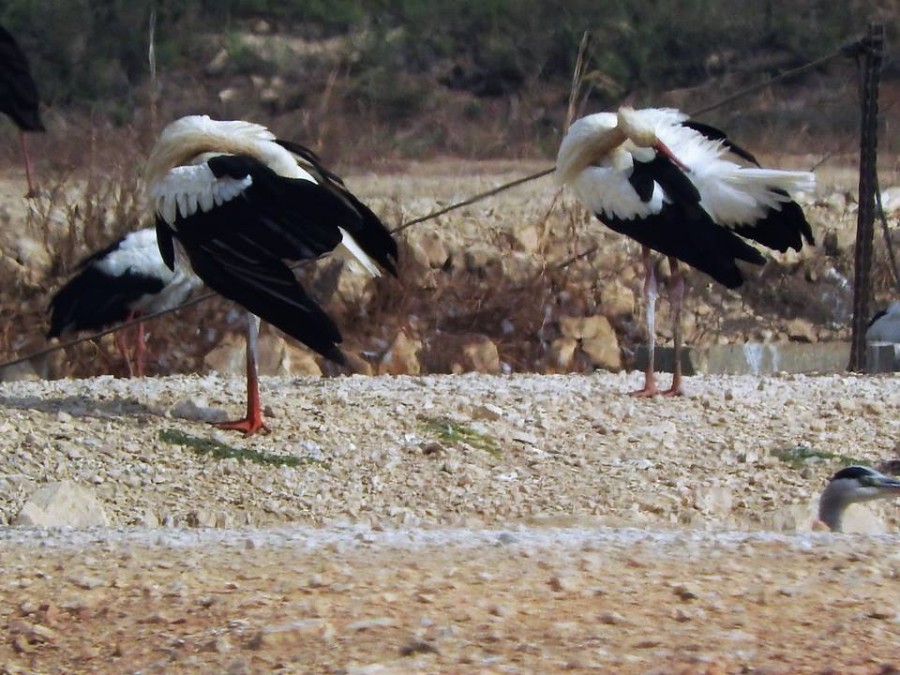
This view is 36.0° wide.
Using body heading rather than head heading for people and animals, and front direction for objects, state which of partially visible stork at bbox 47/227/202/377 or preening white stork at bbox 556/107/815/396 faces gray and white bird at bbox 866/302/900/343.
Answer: the partially visible stork

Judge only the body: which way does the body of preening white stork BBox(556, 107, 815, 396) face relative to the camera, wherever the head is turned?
to the viewer's left

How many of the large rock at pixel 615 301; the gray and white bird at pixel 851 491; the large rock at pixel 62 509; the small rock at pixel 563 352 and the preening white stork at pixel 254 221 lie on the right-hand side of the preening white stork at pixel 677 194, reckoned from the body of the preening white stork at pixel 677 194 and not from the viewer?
2

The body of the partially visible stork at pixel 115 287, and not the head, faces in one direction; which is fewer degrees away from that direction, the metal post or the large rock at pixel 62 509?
the metal post

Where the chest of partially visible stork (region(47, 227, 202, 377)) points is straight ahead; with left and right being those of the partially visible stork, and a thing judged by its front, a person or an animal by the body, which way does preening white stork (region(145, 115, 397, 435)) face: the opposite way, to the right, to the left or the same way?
the opposite way

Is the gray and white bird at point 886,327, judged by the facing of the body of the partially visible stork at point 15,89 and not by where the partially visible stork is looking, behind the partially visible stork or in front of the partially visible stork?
behind

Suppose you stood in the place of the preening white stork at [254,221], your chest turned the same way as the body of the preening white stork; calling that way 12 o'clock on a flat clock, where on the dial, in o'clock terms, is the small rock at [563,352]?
The small rock is roughly at 4 o'clock from the preening white stork.

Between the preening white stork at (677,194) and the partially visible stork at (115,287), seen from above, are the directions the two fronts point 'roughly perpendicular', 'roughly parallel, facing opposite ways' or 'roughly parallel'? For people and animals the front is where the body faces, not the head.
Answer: roughly parallel, facing opposite ways

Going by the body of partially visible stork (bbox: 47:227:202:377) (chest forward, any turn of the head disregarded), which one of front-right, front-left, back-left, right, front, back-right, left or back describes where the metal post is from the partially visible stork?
front

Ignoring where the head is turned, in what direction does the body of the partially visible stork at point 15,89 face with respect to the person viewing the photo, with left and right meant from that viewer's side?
facing to the left of the viewer

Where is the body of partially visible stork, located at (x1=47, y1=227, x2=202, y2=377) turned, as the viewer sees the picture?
to the viewer's right

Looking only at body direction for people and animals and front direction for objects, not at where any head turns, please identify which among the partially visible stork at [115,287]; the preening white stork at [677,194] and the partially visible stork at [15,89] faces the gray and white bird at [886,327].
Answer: the partially visible stork at [115,287]
